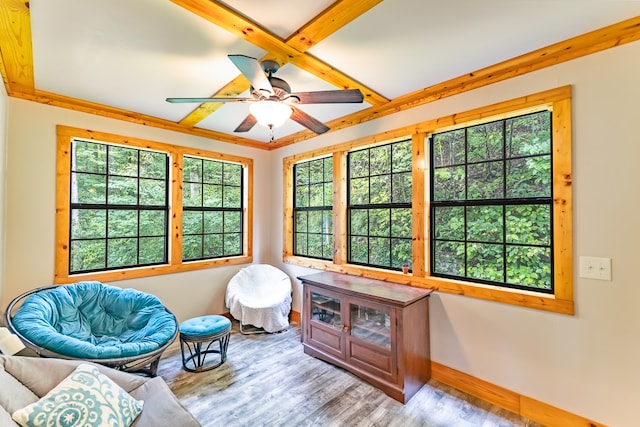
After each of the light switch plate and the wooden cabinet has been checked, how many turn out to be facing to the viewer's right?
0

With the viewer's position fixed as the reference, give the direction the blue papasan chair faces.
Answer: facing the viewer and to the right of the viewer

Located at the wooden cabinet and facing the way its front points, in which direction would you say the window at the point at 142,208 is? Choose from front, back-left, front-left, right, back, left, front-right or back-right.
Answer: front-right

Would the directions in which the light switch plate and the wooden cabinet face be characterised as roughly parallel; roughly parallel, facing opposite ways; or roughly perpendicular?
roughly parallel

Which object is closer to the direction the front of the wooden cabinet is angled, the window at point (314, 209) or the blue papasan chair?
the blue papasan chair

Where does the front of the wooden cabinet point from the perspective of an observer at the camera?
facing the viewer and to the left of the viewer

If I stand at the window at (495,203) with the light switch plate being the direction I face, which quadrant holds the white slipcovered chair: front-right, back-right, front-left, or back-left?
back-right

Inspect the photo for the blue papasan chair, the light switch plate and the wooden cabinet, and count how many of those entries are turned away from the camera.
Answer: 0

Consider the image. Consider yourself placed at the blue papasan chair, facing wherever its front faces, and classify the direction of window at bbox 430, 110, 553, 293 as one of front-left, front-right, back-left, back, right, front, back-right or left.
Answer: front

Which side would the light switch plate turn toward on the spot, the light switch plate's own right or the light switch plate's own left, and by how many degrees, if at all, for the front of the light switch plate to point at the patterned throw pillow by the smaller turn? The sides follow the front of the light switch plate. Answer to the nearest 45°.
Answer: approximately 45° to the light switch plate's own right

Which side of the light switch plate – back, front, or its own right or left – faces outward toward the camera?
front
